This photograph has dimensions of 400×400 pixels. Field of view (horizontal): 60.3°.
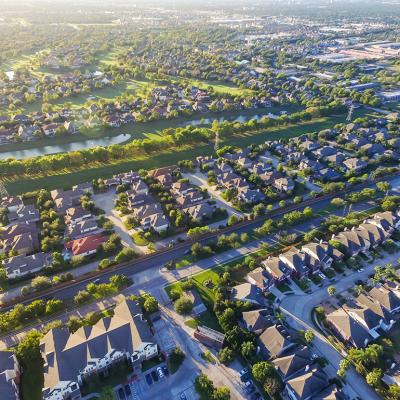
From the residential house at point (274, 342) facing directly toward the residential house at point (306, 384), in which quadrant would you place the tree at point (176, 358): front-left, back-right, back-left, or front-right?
back-right

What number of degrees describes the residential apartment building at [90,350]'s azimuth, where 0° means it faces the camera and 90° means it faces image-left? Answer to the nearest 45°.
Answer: approximately 315°

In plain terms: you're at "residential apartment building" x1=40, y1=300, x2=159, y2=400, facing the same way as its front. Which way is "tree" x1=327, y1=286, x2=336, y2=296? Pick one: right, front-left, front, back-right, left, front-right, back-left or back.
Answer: front-left

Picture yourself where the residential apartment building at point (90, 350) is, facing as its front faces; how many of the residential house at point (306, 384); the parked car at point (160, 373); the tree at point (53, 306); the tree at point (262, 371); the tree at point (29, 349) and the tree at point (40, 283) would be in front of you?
3

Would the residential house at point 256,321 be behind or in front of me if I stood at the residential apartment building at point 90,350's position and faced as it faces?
in front

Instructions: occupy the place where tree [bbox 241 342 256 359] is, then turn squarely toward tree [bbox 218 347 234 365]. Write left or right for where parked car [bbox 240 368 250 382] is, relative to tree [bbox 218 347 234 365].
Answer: left

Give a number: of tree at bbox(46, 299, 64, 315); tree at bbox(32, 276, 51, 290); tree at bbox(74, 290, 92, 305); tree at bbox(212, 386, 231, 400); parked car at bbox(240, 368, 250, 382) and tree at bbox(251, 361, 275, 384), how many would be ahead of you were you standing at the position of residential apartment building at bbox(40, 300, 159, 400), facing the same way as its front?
3

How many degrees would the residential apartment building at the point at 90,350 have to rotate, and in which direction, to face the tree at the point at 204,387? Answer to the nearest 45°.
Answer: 0° — it already faces it

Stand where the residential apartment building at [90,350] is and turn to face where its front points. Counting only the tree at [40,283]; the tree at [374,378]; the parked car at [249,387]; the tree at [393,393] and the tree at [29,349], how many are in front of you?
3

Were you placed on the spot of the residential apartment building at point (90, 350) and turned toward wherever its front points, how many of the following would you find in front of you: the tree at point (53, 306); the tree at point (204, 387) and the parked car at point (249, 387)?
2

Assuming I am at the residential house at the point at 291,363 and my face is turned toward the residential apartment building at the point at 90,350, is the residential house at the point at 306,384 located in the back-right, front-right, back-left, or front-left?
back-left

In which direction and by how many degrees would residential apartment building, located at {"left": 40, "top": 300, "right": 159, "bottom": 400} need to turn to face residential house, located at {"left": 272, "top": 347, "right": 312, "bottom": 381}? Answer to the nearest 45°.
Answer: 0° — it already faces it

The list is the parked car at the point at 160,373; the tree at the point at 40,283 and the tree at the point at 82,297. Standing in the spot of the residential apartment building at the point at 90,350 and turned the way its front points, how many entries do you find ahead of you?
1

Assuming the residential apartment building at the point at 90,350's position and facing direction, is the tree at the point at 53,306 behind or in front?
behind

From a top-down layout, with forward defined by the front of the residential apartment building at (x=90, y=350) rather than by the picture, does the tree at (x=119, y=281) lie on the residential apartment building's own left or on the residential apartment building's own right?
on the residential apartment building's own left
